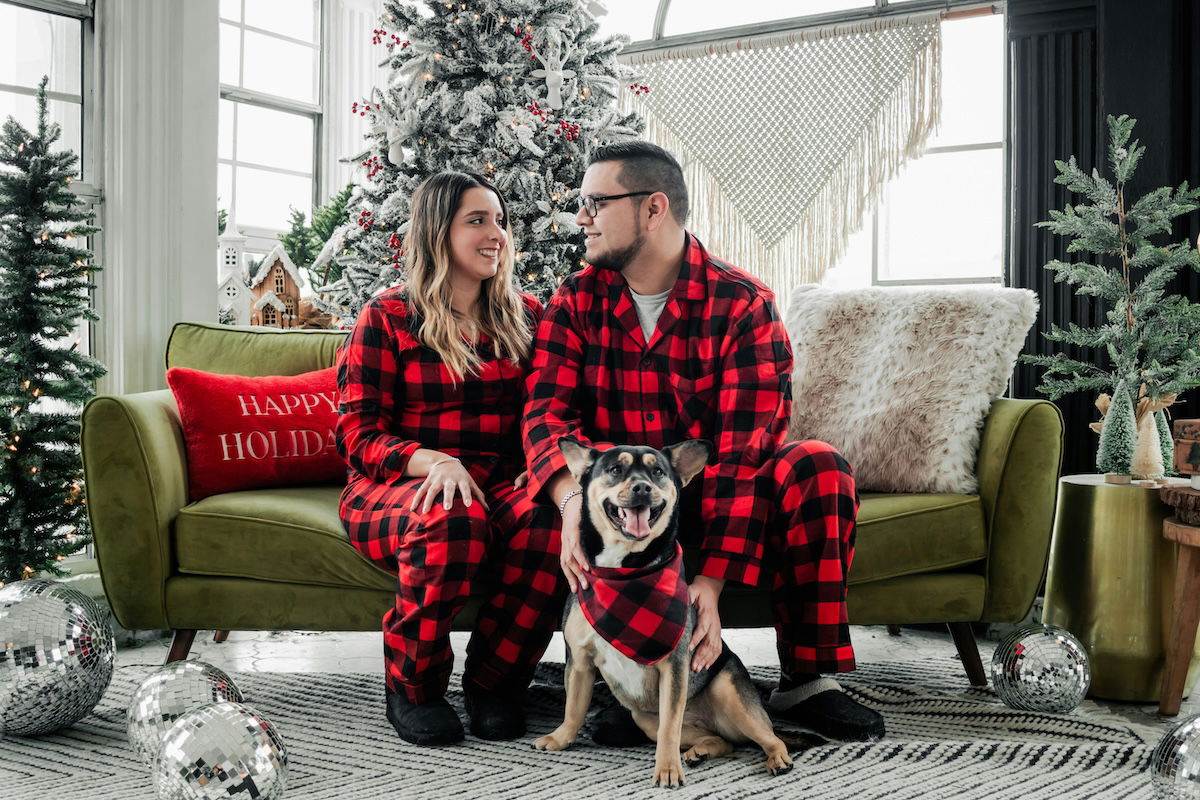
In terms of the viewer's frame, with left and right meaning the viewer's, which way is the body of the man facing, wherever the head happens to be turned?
facing the viewer

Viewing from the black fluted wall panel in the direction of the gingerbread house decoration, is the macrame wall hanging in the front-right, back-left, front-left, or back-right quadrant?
front-right

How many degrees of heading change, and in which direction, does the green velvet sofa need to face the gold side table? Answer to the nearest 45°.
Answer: approximately 90° to its left

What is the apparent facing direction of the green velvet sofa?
toward the camera

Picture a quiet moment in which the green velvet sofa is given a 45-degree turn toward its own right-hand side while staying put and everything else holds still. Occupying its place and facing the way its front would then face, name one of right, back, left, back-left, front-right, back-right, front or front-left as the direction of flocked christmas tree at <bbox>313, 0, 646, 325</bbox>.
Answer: back-right

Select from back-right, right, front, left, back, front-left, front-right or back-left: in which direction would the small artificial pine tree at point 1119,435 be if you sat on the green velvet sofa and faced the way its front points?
left

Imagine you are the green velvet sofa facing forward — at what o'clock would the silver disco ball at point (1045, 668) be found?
The silver disco ball is roughly at 9 o'clock from the green velvet sofa.

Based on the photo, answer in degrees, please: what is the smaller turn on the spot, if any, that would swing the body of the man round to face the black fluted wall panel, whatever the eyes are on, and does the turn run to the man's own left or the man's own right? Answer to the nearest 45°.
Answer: approximately 135° to the man's own left

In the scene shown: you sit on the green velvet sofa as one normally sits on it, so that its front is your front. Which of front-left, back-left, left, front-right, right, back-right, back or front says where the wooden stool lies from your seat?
left

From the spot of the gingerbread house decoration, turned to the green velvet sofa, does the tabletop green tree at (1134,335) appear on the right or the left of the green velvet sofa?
left

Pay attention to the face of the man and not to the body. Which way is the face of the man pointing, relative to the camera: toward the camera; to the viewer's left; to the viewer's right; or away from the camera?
to the viewer's left

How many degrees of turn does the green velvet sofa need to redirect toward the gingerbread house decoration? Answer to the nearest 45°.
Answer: approximately 180°

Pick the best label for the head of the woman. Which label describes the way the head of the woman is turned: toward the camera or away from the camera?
toward the camera

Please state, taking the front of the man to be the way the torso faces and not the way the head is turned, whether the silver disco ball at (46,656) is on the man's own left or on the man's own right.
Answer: on the man's own right

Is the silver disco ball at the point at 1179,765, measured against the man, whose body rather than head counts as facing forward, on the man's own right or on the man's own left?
on the man's own left
